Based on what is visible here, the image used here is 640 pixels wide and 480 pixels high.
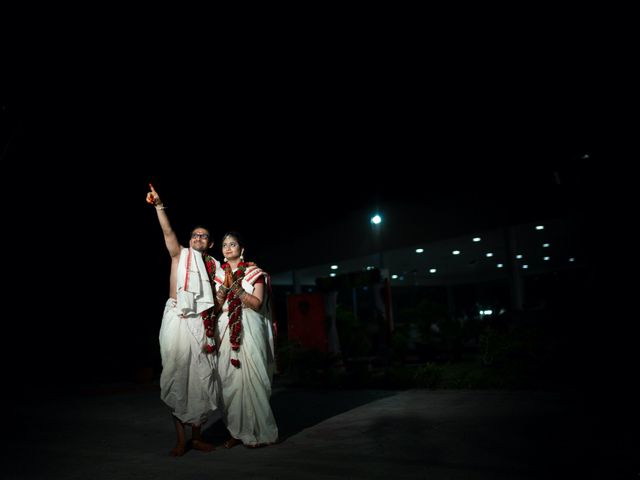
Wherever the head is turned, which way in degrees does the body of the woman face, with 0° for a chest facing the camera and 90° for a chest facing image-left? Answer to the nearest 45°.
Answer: approximately 45°

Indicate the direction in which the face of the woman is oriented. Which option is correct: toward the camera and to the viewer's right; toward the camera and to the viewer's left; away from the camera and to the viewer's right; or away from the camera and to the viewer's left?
toward the camera and to the viewer's left
